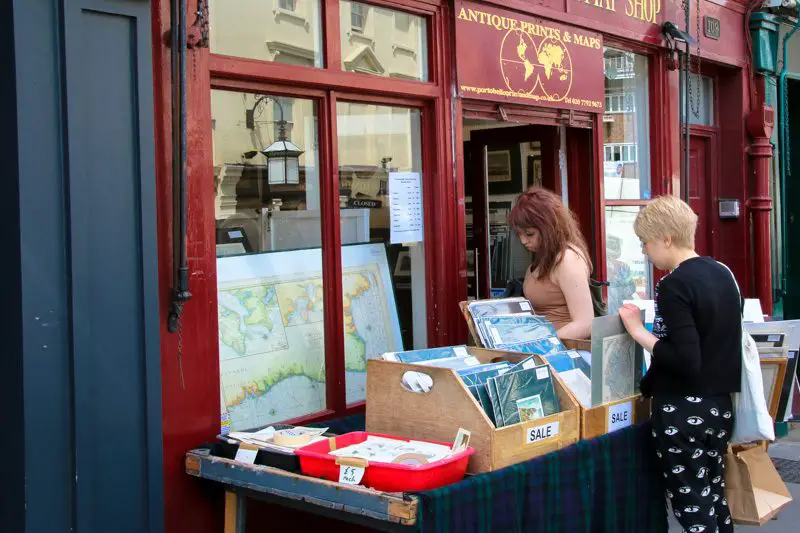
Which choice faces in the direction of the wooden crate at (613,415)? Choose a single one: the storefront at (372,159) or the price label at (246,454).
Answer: the storefront

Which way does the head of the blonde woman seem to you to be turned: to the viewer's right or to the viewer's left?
to the viewer's left

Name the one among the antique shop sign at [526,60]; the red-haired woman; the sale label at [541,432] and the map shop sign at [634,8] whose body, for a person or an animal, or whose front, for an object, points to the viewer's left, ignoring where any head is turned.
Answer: the red-haired woman

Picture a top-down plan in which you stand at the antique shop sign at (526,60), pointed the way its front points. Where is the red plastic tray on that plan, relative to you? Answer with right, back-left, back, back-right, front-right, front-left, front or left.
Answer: front-right

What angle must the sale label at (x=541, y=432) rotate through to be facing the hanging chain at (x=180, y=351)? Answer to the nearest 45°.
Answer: approximately 135° to its right

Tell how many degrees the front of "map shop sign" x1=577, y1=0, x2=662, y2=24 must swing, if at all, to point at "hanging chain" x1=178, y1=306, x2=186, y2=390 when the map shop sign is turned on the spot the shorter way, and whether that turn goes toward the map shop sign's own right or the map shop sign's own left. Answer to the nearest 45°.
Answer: approximately 90° to the map shop sign's own right

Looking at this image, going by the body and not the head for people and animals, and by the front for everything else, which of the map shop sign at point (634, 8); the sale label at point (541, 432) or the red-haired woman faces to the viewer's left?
the red-haired woman

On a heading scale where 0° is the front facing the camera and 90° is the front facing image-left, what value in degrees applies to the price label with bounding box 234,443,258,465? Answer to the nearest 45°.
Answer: approximately 45°

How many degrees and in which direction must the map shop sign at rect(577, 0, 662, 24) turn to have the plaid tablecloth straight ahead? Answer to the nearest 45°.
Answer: approximately 45° to its right

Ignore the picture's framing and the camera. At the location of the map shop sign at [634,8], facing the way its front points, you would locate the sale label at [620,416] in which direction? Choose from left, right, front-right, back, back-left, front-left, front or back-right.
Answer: front-right

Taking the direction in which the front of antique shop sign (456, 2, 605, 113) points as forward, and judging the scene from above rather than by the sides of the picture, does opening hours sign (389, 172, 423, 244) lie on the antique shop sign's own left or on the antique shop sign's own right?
on the antique shop sign's own right

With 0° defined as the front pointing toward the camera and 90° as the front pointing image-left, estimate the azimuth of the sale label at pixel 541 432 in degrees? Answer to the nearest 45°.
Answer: approximately 315°

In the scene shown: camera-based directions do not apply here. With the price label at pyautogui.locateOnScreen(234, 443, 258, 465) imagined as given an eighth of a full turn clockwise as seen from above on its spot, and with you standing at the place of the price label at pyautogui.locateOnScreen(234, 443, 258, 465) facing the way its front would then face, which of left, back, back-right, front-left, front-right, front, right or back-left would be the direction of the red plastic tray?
back-left
